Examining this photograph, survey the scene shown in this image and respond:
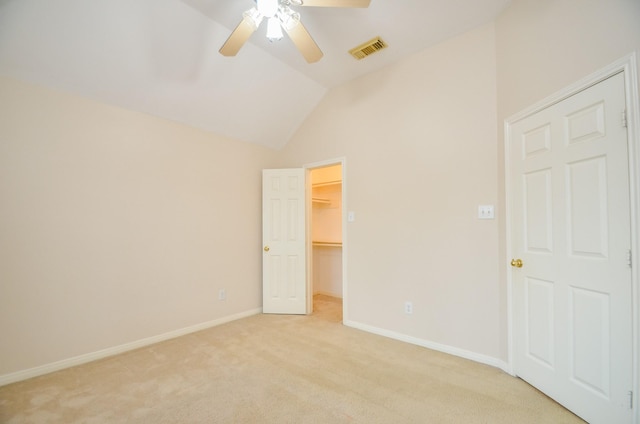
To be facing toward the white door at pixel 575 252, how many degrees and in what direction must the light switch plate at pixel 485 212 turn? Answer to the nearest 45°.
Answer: approximately 45° to its left

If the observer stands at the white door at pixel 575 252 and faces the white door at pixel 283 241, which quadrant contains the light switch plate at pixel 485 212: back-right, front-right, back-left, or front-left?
front-right

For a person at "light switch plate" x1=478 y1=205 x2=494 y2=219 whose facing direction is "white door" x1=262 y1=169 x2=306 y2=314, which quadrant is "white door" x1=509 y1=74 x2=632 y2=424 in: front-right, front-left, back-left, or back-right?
back-left

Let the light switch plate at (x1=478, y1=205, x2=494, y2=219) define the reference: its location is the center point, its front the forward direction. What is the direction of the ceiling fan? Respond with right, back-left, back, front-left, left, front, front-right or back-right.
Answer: front-right

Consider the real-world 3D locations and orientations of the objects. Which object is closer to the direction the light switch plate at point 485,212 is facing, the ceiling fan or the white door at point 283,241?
the ceiling fan

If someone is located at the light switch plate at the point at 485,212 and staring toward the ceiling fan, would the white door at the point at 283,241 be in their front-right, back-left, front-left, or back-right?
front-right

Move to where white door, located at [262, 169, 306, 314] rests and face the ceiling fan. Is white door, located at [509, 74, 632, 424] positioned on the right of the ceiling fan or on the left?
left

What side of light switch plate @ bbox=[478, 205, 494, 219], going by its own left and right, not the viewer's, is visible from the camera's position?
front

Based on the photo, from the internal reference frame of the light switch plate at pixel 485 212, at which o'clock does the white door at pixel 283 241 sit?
The white door is roughly at 3 o'clock from the light switch plate.
